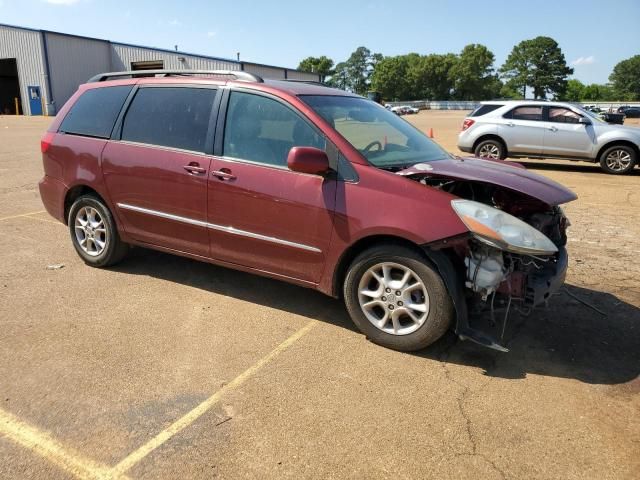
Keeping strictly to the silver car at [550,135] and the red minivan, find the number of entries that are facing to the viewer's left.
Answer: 0

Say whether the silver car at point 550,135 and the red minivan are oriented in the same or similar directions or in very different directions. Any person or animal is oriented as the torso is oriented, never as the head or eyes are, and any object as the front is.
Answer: same or similar directions

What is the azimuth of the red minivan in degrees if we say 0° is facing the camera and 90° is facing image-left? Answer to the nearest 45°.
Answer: approximately 315°

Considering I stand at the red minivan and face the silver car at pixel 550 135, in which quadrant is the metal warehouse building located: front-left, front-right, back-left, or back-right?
front-left

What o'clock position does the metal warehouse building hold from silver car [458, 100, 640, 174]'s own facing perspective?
The metal warehouse building is roughly at 7 o'clock from the silver car.

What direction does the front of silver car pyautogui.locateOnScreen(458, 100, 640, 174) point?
to the viewer's right

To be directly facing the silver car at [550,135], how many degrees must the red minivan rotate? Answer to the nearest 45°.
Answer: approximately 90° to its left
